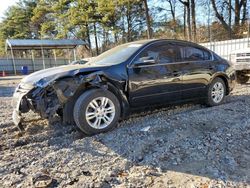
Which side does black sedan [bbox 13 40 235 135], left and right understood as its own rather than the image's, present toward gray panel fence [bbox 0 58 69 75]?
right

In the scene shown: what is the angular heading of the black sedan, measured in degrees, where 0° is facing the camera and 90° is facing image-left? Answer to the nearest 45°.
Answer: approximately 45°
